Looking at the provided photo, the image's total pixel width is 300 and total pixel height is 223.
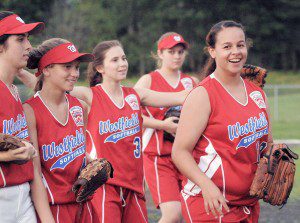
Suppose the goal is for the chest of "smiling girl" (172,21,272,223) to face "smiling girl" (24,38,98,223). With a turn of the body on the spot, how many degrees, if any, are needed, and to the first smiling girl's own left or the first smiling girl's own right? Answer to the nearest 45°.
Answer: approximately 135° to the first smiling girl's own right

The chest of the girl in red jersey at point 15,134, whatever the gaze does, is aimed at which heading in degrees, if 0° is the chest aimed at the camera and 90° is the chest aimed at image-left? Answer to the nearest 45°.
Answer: approximately 315°

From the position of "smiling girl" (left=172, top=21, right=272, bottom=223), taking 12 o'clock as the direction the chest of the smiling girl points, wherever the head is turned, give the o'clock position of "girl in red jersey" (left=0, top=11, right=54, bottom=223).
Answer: The girl in red jersey is roughly at 4 o'clock from the smiling girl.

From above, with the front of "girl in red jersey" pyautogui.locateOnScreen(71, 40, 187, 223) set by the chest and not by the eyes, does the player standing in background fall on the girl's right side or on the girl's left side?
on the girl's left side

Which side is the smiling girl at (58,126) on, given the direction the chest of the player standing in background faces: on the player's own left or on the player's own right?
on the player's own right

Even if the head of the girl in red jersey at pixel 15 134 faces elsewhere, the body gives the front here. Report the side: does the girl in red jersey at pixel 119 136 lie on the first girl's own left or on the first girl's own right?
on the first girl's own left

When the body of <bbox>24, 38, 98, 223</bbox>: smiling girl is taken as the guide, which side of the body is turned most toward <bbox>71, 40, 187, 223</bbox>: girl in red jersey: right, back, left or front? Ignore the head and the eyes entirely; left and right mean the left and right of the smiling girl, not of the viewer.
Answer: left

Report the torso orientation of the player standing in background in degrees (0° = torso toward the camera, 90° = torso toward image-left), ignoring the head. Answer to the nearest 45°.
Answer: approximately 315°
